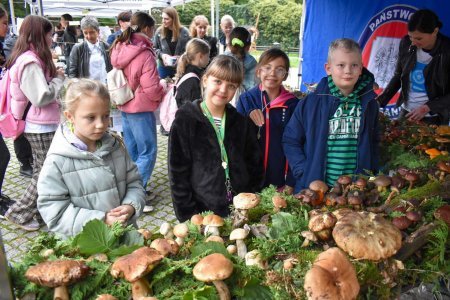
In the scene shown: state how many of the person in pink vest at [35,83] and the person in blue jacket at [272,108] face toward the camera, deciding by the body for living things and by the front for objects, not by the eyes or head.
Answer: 1

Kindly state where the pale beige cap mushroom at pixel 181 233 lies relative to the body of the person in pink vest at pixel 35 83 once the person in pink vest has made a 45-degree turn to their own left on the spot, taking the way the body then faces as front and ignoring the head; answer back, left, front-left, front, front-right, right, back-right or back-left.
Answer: back-right

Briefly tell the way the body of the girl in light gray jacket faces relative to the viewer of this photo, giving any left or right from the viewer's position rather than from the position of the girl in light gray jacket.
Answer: facing the viewer and to the right of the viewer

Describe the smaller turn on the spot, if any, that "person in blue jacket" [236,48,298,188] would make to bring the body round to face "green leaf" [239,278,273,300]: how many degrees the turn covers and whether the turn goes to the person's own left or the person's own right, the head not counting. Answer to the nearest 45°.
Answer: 0° — they already face it

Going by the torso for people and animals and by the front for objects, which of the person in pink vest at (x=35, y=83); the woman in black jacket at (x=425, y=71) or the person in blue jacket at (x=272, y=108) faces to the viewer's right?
the person in pink vest

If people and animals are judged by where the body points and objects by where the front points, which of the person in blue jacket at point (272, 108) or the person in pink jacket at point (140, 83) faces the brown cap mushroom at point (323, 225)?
the person in blue jacket

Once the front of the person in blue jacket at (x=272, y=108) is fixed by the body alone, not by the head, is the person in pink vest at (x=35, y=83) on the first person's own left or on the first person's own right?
on the first person's own right

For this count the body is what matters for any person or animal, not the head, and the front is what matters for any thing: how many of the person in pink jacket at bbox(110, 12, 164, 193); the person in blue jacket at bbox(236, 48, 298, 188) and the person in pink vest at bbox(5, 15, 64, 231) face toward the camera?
1

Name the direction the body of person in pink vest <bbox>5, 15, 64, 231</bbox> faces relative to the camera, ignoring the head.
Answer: to the viewer's right

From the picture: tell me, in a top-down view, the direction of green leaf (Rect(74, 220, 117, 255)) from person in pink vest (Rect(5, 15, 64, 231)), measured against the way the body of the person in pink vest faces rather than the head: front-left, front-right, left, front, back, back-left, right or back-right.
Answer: right

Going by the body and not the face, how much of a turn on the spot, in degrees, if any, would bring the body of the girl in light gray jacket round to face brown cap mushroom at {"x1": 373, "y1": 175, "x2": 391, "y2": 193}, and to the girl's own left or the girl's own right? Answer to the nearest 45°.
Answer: approximately 45° to the girl's own left

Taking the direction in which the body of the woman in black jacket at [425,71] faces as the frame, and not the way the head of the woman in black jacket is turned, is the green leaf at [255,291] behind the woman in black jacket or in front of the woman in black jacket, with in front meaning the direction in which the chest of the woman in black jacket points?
in front

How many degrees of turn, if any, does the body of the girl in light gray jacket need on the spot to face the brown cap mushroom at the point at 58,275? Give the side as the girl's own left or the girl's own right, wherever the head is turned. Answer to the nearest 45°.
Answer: approximately 45° to the girl's own right

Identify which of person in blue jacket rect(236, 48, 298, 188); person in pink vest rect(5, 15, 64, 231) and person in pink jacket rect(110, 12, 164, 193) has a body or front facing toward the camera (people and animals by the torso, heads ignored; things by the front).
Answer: the person in blue jacket

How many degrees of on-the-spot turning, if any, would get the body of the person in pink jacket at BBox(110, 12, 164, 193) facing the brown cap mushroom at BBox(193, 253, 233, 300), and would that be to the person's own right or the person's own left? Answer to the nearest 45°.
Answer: approximately 135° to the person's own right

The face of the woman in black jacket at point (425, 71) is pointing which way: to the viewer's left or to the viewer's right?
to the viewer's left
